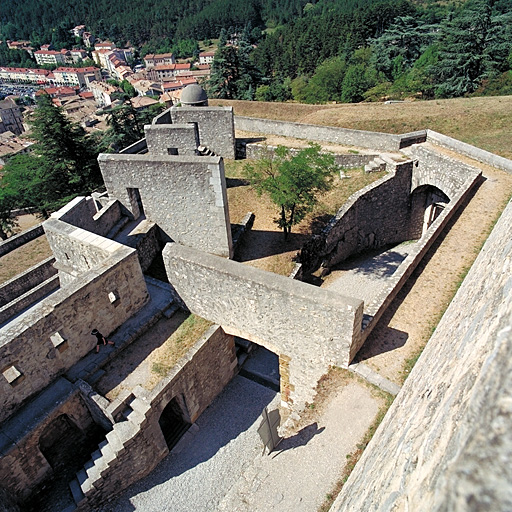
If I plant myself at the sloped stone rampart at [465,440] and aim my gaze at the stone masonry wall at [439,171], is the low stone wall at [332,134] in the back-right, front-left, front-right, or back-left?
front-left

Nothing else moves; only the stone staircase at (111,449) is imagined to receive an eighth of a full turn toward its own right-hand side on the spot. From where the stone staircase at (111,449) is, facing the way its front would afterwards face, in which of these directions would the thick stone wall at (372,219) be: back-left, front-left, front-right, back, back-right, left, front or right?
back

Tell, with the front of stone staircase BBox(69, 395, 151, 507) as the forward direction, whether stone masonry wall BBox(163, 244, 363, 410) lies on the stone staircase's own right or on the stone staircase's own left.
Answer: on the stone staircase's own left

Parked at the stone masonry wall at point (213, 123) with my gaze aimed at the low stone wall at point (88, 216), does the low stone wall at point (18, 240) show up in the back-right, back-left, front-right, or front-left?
front-right

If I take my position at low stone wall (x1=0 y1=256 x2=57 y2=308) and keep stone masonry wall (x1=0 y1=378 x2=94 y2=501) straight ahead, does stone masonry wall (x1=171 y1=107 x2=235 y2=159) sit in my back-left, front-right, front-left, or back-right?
back-left

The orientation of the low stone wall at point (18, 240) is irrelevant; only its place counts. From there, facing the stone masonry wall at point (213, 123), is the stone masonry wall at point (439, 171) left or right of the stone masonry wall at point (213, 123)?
right

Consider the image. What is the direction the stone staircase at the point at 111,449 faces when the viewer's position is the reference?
facing the viewer and to the left of the viewer

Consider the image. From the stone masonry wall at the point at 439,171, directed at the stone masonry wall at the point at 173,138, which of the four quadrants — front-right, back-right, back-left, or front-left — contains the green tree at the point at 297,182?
front-left

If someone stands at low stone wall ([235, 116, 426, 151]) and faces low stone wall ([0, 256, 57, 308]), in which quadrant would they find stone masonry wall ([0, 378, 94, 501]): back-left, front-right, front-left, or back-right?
front-left

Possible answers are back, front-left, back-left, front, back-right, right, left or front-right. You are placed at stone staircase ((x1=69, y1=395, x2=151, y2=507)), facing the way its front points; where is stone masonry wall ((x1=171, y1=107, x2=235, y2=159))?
back

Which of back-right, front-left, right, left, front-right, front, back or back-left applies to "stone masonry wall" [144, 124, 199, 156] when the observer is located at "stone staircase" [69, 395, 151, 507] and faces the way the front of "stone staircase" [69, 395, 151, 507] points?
back

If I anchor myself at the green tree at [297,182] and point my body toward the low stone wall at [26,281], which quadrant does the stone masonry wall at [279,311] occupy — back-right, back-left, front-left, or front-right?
front-left

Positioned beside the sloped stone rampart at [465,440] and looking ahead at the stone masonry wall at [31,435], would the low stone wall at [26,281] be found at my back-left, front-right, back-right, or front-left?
front-right

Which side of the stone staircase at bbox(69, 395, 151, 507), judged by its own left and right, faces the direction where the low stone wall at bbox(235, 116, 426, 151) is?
back

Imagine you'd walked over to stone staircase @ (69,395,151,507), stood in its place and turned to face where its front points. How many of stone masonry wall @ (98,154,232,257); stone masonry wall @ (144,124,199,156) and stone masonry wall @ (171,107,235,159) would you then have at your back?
3
